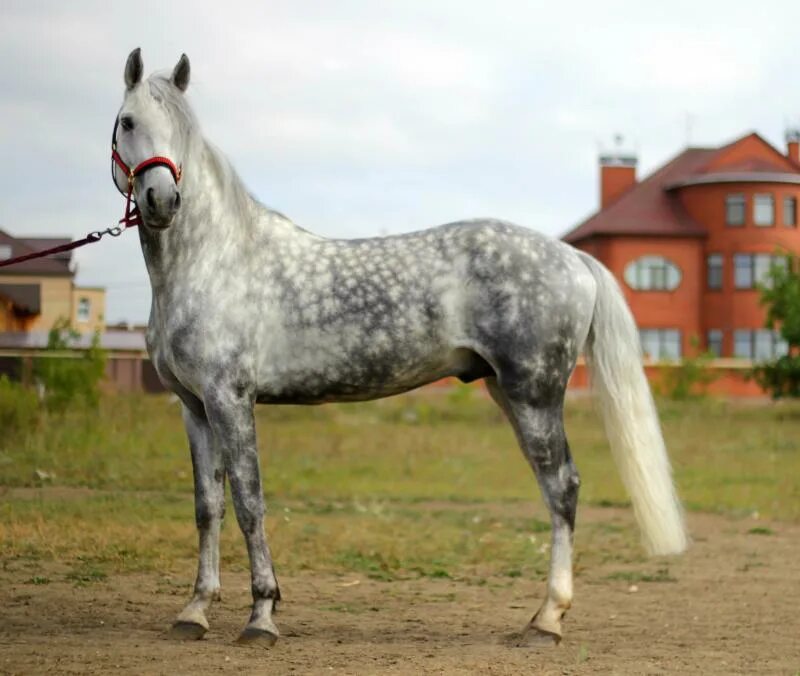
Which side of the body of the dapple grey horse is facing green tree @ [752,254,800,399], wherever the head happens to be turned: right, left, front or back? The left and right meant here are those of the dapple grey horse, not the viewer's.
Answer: right

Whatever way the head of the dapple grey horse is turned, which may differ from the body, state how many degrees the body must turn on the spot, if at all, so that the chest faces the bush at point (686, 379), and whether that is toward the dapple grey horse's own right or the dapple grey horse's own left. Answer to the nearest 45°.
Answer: approximately 90° to the dapple grey horse's own right

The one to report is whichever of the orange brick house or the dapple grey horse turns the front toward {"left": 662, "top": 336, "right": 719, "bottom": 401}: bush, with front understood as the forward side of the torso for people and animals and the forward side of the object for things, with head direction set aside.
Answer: the orange brick house

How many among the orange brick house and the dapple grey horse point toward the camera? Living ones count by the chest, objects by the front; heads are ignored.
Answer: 1

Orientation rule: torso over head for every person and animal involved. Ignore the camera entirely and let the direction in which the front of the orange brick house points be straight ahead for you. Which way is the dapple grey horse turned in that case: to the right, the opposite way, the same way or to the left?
to the right

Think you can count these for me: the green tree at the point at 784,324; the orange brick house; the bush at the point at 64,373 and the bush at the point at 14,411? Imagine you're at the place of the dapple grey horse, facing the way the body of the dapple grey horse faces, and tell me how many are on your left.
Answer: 0

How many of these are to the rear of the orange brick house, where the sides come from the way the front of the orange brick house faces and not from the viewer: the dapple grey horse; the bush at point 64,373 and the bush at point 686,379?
0

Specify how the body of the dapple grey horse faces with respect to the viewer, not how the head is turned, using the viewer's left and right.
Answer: facing to the left of the viewer

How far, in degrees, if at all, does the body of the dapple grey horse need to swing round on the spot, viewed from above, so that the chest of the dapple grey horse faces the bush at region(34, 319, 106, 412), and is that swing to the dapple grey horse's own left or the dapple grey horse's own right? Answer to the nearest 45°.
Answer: approximately 90° to the dapple grey horse's own right

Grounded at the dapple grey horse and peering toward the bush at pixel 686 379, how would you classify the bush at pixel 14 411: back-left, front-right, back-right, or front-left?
front-left

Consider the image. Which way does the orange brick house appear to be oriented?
toward the camera

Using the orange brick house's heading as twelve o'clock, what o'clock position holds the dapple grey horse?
The dapple grey horse is roughly at 12 o'clock from the orange brick house.

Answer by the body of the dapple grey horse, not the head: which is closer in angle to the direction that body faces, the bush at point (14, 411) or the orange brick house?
the bush

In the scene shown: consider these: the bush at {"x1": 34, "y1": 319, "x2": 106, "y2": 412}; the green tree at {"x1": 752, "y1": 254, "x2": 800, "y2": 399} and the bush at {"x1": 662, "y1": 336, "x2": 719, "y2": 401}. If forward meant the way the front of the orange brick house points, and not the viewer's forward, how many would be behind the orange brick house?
0

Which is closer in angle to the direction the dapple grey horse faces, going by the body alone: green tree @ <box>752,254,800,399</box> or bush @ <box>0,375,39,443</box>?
the bush

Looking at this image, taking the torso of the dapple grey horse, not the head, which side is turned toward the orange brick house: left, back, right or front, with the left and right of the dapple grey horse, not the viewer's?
right

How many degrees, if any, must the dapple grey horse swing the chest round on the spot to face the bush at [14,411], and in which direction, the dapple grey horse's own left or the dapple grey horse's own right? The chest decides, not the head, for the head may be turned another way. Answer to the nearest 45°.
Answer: approximately 45° to the dapple grey horse's own right

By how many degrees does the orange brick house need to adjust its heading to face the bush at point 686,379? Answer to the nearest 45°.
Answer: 0° — it already faces it

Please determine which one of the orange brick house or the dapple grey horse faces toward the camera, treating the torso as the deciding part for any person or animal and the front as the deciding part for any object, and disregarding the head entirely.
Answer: the orange brick house
